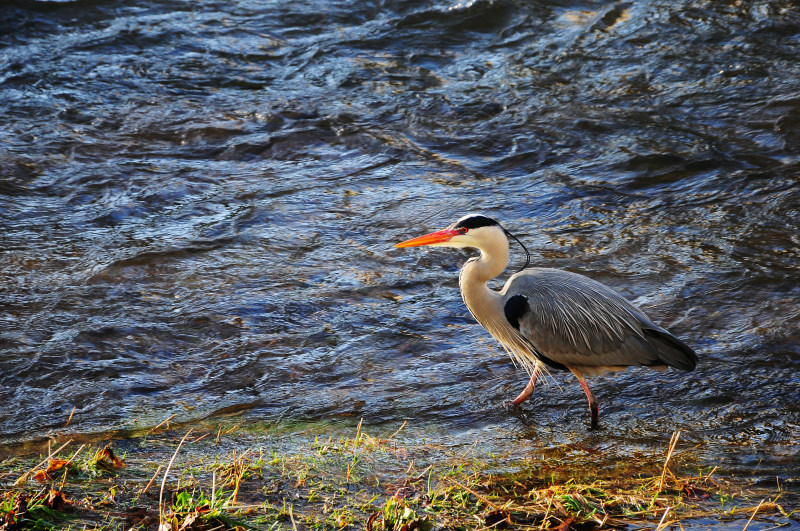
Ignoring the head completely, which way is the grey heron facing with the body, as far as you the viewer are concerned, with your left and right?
facing to the left of the viewer
